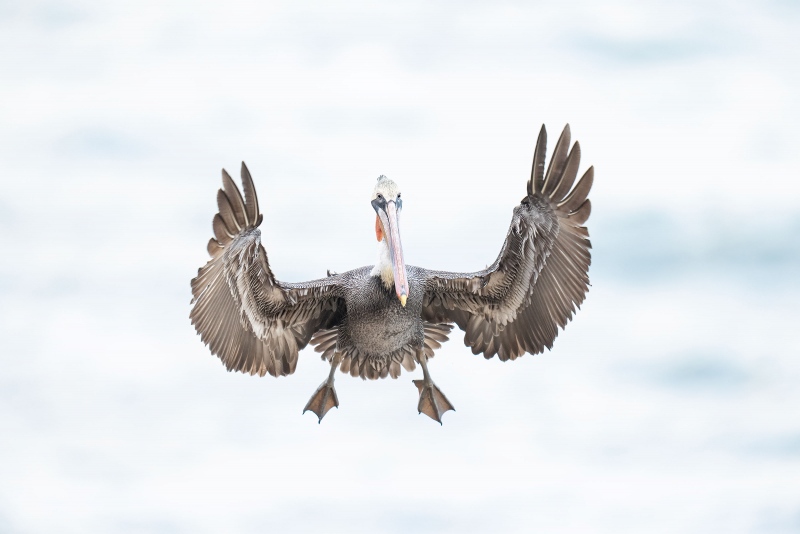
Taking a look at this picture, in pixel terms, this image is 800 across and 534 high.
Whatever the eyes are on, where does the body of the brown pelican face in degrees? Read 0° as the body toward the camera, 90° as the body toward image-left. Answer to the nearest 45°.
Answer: approximately 0°
